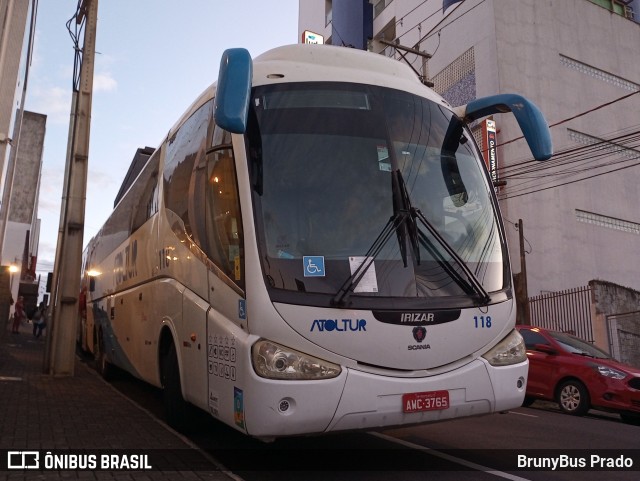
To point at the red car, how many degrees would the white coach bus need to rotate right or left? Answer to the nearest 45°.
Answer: approximately 90° to its left

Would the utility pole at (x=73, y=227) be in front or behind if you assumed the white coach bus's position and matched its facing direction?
behind

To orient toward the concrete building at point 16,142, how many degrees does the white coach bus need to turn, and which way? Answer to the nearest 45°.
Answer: approximately 180°

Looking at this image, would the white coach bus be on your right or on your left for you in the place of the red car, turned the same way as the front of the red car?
on your right

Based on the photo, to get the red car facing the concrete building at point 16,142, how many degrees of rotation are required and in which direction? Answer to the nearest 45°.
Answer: approximately 135° to its right
